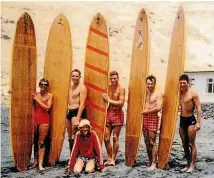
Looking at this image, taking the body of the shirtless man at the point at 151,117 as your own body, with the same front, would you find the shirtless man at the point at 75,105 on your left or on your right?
on your right

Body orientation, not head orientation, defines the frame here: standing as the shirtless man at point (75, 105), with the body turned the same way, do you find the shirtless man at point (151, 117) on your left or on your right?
on your left

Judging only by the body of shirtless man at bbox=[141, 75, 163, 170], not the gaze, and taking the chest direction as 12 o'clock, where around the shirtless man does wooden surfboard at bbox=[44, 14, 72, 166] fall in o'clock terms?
The wooden surfboard is roughly at 2 o'clock from the shirtless man.

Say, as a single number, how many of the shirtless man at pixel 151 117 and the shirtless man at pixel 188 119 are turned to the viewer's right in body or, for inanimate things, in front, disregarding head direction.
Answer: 0

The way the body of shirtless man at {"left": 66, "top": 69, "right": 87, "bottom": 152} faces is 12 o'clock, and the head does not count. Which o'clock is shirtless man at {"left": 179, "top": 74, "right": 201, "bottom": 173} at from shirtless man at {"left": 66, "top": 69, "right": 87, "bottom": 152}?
shirtless man at {"left": 179, "top": 74, "right": 201, "bottom": 173} is roughly at 8 o'clock from shirtless man at {"left": 66, "top": 69, "right": 87, "bottom": 152}.

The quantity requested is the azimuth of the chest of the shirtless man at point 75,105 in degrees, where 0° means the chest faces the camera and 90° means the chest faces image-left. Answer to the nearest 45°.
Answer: approximately 45°

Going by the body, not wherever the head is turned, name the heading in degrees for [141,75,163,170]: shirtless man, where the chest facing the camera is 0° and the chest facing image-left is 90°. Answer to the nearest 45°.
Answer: approximately 45°
